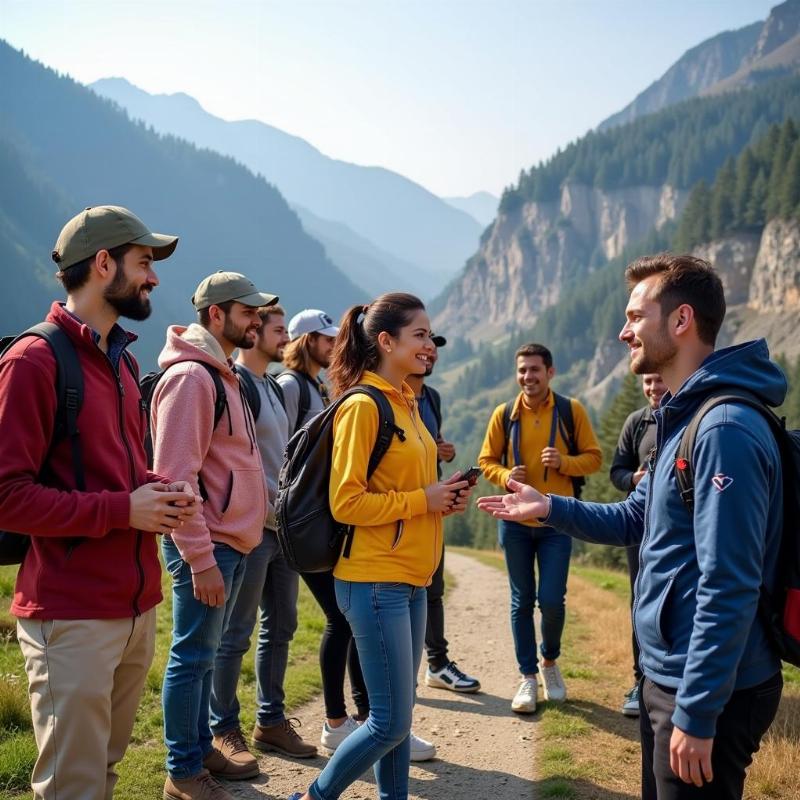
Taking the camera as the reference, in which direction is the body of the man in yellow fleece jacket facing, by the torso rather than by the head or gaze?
toward the camera

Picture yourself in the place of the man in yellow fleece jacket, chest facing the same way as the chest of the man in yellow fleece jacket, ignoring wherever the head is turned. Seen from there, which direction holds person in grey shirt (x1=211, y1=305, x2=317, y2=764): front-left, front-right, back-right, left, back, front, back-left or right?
front-right

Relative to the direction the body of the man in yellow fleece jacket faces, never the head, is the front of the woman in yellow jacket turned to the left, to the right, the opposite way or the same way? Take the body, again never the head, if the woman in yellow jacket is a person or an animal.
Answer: to the left

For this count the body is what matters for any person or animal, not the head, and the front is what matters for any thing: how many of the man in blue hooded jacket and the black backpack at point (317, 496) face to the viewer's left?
2

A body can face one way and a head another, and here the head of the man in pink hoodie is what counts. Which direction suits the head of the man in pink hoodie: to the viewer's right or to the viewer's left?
to the viewer's right

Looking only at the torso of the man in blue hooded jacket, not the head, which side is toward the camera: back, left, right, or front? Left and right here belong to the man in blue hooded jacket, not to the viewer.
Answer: left

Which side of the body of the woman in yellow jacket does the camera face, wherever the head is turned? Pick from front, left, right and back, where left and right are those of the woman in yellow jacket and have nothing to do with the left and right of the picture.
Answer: right

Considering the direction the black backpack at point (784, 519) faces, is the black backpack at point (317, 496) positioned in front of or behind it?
behind

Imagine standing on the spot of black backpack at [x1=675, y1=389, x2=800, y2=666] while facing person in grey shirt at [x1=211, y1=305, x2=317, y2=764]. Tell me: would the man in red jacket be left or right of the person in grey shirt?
left

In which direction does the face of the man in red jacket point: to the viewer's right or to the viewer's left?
to the viewer's right

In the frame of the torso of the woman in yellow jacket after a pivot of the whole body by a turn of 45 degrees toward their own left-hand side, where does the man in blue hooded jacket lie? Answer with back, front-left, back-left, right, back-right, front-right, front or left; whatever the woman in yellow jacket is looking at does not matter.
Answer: right
